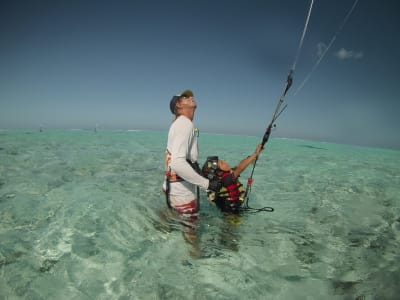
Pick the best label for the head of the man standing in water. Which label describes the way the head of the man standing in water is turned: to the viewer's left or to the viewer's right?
to the viewer's right

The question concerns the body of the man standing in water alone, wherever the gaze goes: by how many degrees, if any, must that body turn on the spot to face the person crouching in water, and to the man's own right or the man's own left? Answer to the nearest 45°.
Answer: approximately 45° to the man's own left

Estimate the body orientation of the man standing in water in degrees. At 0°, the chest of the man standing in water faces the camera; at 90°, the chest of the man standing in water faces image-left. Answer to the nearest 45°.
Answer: approximately 270°
